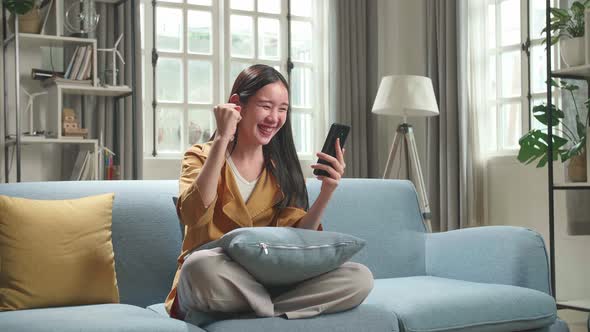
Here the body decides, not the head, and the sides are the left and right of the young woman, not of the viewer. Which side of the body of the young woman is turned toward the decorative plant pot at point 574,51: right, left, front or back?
left

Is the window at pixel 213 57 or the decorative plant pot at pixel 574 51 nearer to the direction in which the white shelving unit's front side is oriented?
the decorative plant pot

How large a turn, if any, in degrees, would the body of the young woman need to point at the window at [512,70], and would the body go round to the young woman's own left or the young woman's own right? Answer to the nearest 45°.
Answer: approximately 90° to the young woman's own left

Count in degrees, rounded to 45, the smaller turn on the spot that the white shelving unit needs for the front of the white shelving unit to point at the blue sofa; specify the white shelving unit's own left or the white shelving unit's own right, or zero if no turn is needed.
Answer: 0° — it already faces it

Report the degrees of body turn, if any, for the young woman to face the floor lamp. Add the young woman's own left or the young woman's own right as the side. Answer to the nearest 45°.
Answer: approximately 135° to the young woman's own left

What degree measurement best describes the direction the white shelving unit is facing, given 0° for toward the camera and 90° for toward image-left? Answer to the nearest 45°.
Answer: approximately 0°

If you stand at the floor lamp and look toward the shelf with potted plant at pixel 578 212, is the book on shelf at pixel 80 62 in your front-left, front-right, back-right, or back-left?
back-right
